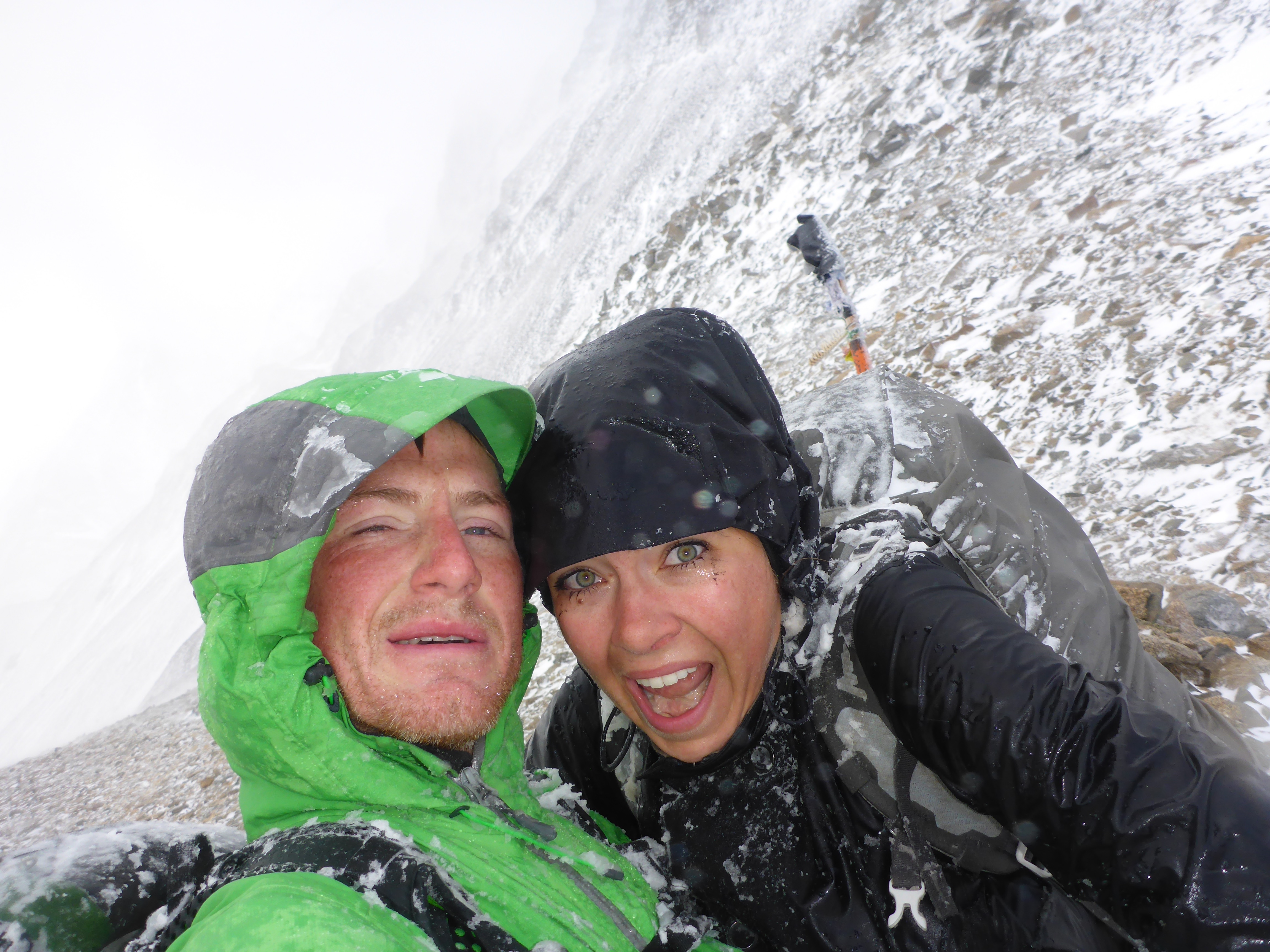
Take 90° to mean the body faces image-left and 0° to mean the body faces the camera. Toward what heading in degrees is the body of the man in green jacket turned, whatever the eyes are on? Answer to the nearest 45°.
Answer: approximately 315°

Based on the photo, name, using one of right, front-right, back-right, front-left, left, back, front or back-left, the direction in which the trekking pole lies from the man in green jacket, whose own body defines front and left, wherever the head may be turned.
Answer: left
